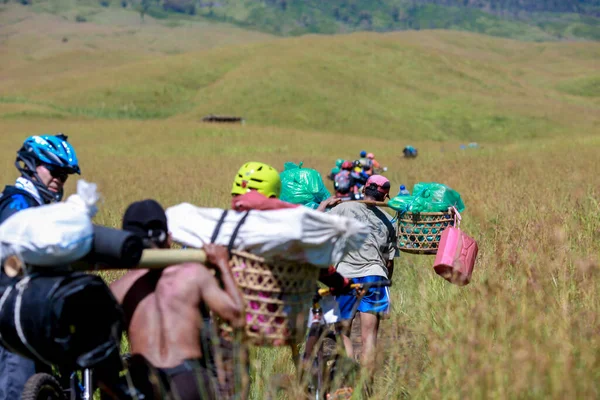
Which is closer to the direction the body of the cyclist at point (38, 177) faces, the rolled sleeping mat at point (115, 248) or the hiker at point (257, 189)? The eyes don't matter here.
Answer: the hiker

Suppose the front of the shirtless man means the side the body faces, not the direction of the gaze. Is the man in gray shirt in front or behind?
in front

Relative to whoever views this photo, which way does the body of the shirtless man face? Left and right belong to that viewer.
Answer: facing away from the viewer

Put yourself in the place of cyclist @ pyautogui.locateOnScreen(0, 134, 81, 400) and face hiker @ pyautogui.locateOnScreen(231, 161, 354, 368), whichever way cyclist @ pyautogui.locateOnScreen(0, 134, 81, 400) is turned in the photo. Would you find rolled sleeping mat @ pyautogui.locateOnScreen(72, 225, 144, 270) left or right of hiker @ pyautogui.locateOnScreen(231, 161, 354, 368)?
right

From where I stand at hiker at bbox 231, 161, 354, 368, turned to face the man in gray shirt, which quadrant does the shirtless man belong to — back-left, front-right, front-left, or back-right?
back-left
